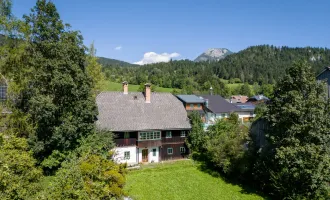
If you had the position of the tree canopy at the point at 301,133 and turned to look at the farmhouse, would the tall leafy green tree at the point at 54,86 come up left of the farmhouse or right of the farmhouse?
left

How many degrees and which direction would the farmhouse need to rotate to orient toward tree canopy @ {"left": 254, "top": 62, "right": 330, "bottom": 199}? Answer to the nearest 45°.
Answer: approximately 45° to its left

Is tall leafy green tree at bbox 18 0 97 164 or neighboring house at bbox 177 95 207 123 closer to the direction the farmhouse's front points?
the tall leafy green tree

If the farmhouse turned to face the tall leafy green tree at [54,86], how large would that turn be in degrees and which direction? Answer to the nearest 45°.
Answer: approximately 45° to its right

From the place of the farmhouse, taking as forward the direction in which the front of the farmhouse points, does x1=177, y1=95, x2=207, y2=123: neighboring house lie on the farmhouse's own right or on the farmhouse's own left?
on the farmhouse's own left

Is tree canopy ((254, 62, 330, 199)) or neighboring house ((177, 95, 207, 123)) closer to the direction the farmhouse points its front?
the tree canopy

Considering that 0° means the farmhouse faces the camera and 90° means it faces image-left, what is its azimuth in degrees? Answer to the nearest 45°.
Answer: approximately 0°

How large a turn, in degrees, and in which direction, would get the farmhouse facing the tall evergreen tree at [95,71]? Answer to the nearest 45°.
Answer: approximately 135° to its right
